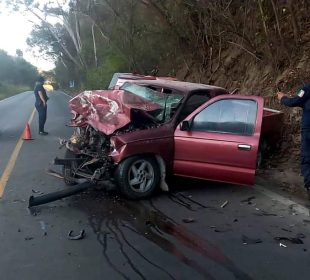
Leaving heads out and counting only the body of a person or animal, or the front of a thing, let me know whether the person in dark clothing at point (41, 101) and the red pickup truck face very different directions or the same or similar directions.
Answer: very different directions

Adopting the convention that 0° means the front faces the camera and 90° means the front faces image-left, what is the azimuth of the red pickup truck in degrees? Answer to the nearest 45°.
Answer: approximately 45°

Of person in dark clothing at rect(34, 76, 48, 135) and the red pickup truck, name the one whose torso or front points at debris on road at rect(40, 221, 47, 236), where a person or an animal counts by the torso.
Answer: the red pickup truck

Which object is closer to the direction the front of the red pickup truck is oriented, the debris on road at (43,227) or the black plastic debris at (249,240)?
the debris on road

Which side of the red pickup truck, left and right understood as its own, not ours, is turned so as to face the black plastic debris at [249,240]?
left

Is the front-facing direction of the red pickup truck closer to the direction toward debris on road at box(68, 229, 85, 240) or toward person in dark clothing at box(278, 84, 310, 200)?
the debris on road

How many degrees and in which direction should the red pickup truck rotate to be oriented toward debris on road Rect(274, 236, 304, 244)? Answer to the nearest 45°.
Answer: approximately 90° to its left

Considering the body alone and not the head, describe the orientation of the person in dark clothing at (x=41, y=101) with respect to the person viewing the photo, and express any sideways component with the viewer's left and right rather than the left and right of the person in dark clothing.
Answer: facing to the right of the viewer
